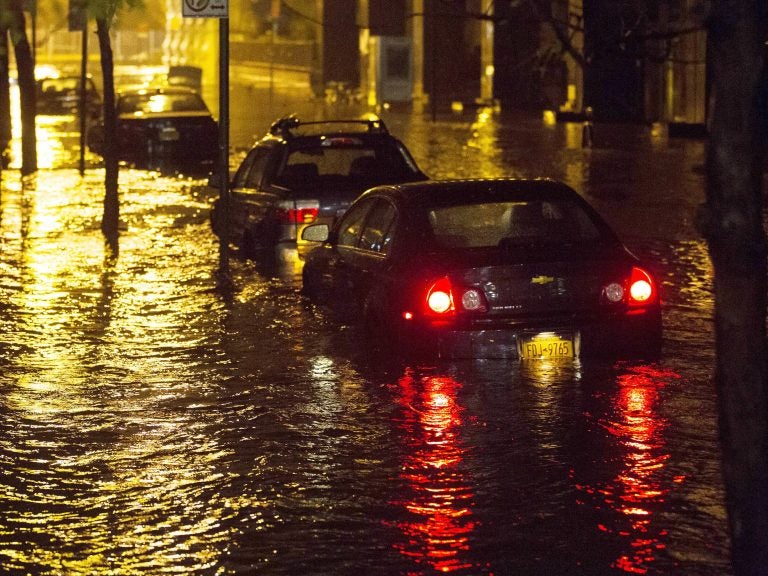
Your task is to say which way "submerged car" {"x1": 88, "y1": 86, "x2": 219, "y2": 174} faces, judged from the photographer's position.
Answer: facing away from the viewer

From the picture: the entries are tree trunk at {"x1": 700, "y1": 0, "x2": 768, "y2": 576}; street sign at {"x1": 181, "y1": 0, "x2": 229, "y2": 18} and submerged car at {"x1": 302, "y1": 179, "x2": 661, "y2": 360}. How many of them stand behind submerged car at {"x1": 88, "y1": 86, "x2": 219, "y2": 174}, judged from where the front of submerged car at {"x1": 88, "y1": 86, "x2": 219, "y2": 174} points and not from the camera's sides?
3

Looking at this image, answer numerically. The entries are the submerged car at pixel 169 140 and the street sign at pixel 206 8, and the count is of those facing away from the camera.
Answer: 1

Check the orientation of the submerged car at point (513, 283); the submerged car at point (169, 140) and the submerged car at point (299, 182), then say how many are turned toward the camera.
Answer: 0

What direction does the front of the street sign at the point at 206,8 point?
toward the camera

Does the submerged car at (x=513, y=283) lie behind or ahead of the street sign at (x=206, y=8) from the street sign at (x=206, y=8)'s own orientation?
ahead

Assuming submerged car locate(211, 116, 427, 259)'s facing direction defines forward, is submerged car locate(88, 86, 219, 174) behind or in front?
in front

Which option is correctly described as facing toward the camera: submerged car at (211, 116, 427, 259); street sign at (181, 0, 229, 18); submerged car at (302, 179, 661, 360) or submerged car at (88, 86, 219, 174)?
the street sign

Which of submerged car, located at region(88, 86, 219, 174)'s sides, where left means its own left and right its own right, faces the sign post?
back

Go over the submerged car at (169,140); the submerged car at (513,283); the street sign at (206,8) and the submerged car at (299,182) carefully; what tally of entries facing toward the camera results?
1

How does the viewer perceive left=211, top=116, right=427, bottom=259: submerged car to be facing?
facing away from the viewer and to the left of the viewer

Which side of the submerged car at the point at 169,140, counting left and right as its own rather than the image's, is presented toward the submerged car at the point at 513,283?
back

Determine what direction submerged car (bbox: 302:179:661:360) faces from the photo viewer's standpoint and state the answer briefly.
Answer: facing away from the viewer and to the left of the viewer
